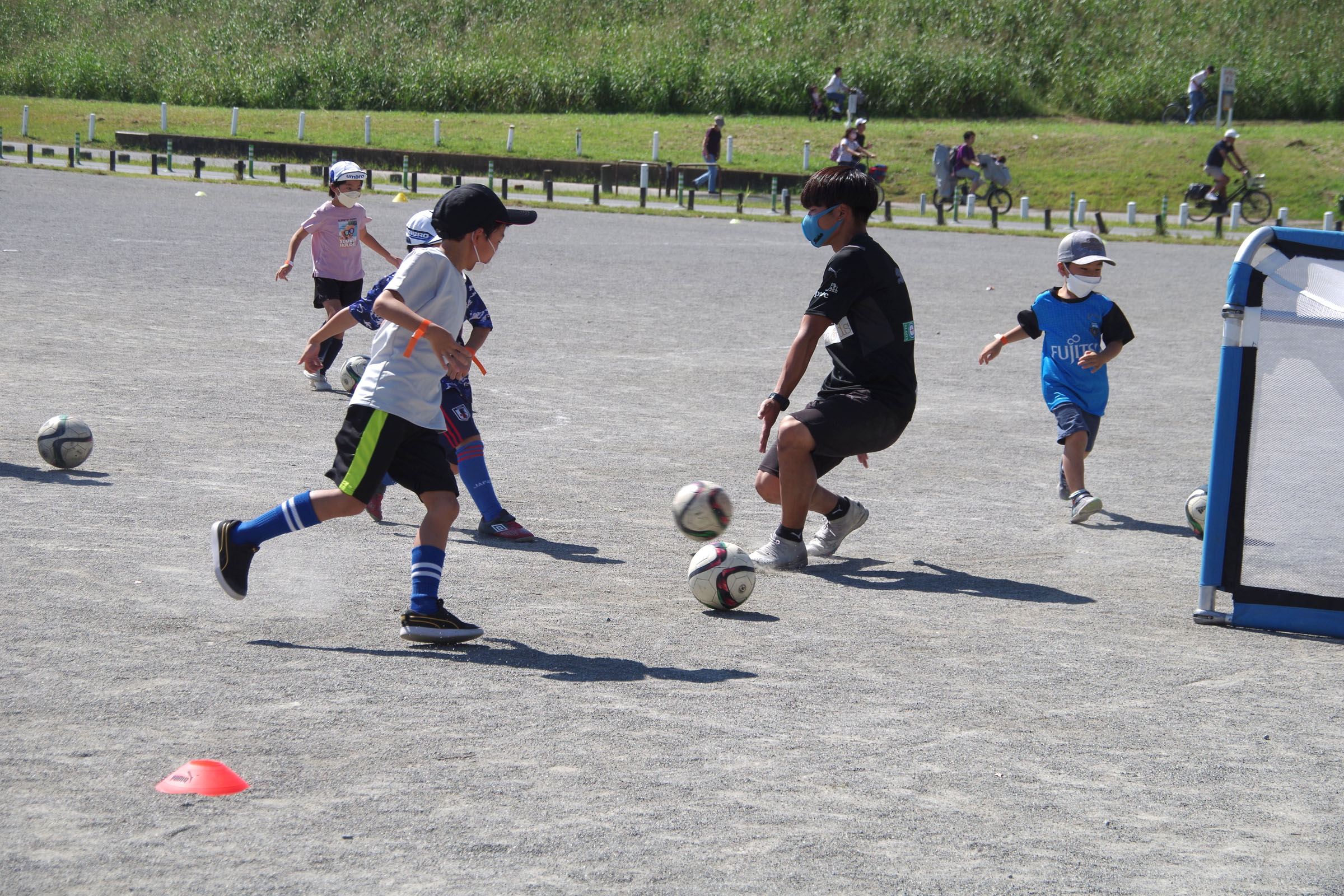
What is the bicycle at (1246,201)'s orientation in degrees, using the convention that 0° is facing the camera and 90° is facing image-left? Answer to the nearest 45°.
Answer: approximately 270°

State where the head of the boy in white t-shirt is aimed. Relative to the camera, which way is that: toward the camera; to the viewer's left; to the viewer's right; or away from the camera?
to the viewer's right

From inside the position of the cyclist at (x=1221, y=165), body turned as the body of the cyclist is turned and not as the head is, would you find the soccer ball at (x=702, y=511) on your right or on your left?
on your right

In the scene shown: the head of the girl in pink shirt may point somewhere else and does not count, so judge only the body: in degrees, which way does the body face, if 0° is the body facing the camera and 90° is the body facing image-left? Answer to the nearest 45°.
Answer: approximately 315°

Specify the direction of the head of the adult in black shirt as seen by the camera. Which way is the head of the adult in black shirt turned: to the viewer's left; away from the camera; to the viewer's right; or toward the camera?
to the viewer's left

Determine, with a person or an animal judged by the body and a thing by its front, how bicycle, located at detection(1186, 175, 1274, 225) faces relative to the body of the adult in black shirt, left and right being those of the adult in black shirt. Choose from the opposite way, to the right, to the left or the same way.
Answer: the opposite way

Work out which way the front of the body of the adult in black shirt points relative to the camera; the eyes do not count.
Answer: to the viewer's left

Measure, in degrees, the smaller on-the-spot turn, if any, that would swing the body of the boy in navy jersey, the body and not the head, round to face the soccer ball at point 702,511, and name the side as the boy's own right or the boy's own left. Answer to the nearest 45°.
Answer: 0° — they already face it

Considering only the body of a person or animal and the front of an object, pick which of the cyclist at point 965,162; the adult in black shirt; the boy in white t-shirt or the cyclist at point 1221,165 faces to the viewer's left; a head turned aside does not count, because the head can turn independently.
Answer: the adult in black shirt

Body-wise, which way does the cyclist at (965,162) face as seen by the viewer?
to the viewer's right

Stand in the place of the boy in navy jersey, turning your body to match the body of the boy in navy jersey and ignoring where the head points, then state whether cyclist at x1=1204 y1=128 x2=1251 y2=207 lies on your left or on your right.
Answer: on your left

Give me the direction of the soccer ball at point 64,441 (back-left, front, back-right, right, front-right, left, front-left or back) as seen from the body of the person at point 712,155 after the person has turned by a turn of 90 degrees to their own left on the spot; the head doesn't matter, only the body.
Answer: back
